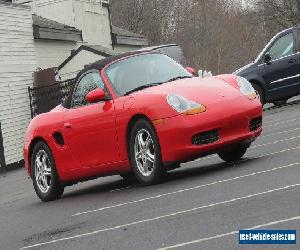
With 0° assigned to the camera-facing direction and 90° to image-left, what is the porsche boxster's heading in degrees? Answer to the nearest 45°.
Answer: approximately 315°

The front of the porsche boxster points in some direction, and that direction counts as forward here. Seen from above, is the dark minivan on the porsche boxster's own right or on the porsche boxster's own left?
on the porsche boxster's own left

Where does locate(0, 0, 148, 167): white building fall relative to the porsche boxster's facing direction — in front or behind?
behind
